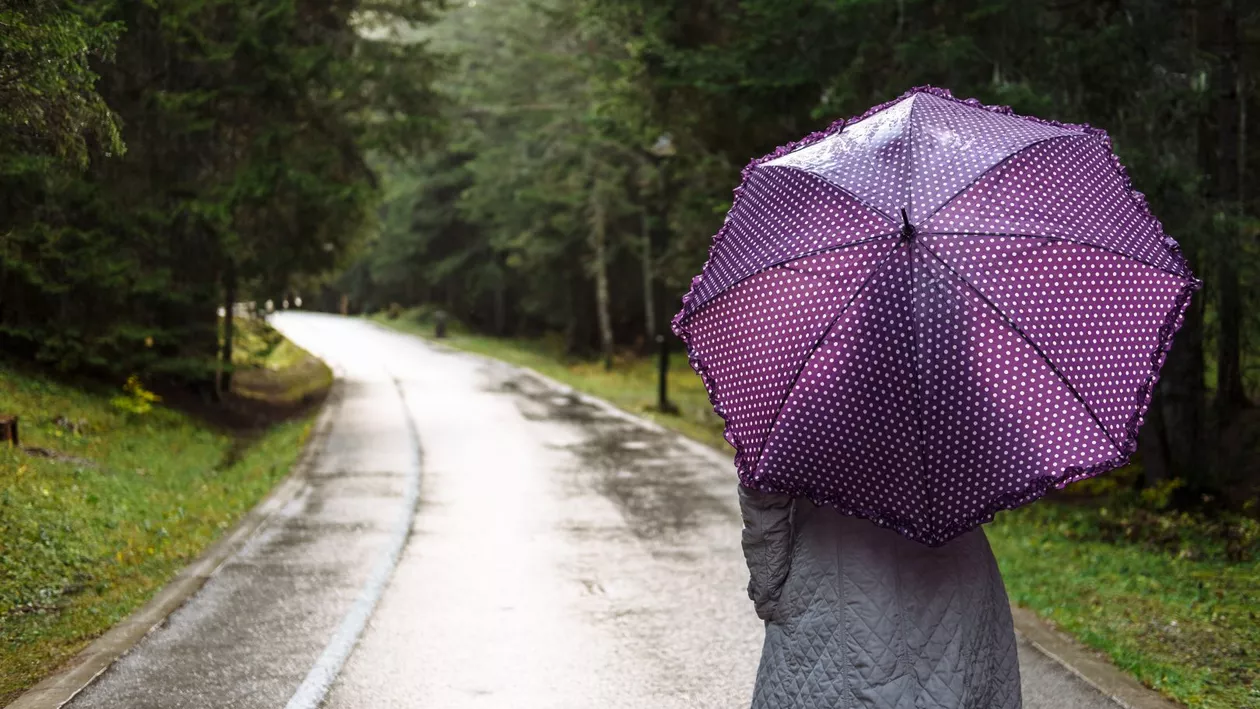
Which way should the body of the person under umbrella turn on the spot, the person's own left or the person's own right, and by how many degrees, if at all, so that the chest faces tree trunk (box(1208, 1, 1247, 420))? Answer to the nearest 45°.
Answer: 0° — they already face it

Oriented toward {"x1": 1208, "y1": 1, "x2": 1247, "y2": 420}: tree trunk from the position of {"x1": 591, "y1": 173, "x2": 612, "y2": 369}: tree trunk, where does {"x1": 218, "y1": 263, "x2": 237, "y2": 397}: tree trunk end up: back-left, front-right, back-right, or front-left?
front-right

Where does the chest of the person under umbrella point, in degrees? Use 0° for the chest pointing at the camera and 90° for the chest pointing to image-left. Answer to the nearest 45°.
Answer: approximately 180°

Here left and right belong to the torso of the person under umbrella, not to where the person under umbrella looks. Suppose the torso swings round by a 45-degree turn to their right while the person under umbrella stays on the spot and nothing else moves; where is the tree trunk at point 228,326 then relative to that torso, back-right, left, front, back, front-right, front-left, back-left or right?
left

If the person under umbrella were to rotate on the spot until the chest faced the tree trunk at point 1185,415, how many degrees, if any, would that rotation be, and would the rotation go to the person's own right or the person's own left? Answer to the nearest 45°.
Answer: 0° — they already face it

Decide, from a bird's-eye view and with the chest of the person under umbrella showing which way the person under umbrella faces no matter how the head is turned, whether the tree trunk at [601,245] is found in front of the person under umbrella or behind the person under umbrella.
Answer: in front
